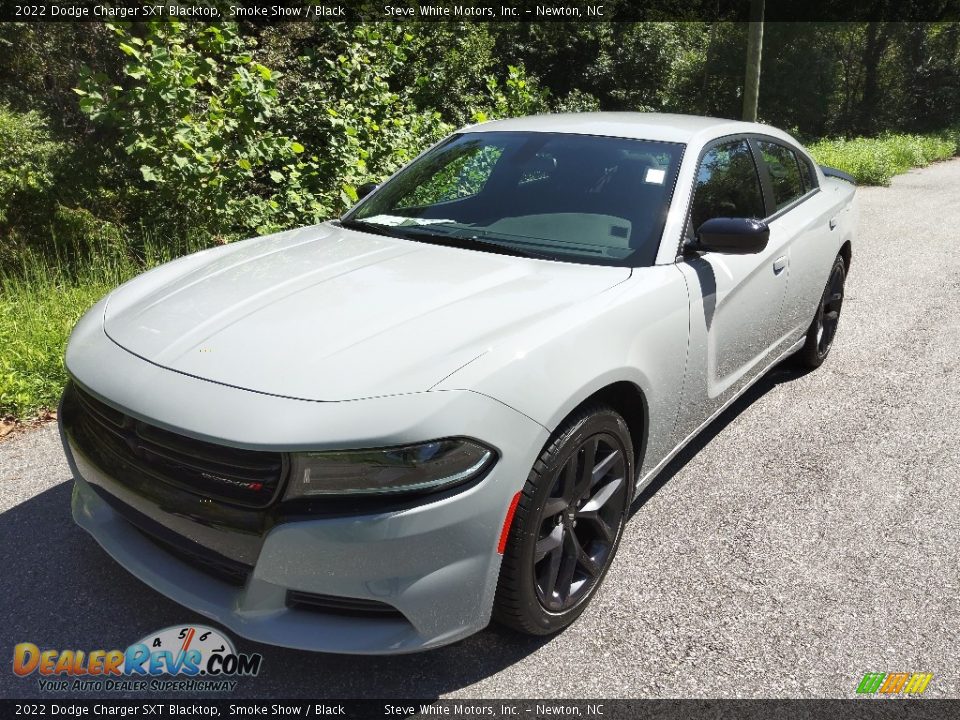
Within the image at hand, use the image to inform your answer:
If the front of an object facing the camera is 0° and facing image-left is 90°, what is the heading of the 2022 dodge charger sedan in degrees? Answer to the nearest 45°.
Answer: approximately 45°

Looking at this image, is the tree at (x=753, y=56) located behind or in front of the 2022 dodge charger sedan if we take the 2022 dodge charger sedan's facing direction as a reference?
behind
